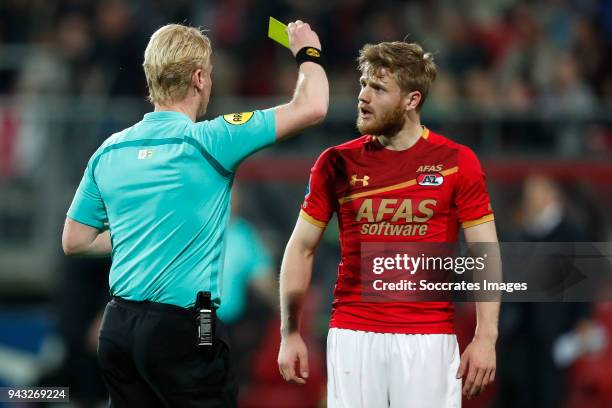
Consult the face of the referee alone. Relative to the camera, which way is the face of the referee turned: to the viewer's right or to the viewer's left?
to the viewer's right

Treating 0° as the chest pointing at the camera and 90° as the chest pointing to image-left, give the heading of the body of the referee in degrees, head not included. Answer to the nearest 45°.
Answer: approximately 225°
